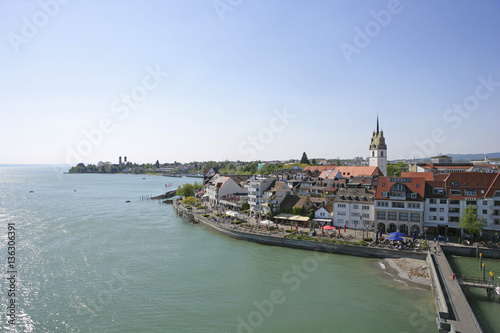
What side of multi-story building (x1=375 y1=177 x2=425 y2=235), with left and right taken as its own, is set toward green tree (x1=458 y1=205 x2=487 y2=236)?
left

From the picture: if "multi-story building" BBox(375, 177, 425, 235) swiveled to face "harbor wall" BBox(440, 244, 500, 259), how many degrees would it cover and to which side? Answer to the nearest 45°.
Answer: approximately 45° to its left

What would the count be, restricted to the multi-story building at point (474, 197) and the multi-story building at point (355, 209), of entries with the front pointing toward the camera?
2

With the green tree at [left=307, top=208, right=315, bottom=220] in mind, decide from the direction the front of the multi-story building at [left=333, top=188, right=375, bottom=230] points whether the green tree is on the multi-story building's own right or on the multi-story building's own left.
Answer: on the multi-story building's own right

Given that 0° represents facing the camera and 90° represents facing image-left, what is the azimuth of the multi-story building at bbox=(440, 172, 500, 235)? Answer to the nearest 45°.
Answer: approximately 0°

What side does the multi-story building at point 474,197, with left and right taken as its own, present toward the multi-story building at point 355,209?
right

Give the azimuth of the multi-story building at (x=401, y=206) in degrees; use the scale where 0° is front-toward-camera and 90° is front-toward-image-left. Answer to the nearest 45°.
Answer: approximately 0°

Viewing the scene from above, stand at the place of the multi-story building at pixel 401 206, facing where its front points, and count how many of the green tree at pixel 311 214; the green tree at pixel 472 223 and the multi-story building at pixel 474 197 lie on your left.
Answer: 2

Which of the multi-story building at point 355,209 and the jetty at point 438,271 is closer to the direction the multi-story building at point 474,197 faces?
the jetty
